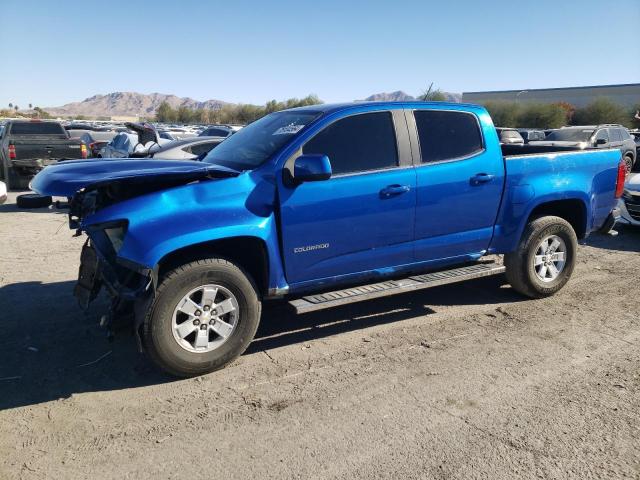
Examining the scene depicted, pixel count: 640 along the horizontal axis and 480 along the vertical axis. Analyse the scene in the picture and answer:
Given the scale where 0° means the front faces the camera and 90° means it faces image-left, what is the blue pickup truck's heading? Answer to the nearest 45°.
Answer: approximately 45°

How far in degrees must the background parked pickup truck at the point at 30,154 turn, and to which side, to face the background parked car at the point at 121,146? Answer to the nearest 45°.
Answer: approximately 90° to its right

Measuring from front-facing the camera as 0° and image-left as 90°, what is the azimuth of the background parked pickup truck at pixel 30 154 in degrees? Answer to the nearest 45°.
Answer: approximately 180°

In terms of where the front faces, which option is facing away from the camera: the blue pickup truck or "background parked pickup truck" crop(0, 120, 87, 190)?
the background parked pickup truck

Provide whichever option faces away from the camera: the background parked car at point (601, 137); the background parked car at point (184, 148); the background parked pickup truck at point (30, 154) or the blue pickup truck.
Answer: the background parked pickup truck at point (30, 154)

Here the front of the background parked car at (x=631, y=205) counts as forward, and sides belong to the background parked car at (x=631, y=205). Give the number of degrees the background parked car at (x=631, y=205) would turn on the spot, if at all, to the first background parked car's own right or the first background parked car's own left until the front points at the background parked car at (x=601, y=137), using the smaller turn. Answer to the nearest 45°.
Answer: approximately 135° to the first background parked car's own right

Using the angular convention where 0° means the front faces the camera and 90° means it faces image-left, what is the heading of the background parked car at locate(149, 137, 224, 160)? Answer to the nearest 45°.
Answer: approximately 45°

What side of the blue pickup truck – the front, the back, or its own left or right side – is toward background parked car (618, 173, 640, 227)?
back

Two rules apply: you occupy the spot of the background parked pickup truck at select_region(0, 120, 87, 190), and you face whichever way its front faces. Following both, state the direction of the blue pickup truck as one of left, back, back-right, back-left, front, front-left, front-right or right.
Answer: back
